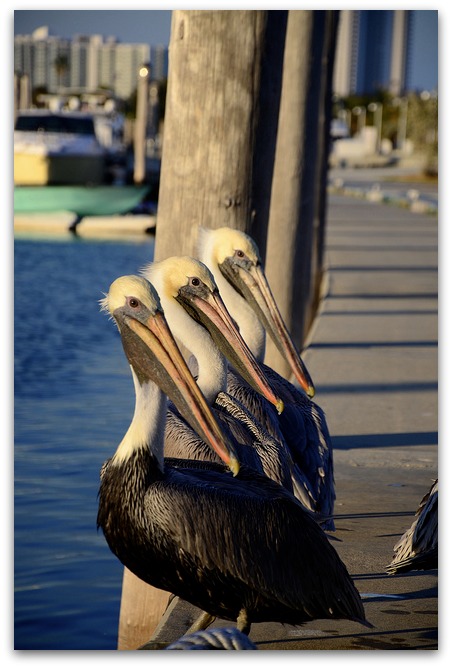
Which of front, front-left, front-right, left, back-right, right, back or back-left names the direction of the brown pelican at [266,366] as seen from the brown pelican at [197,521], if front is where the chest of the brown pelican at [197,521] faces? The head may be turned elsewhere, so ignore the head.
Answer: right

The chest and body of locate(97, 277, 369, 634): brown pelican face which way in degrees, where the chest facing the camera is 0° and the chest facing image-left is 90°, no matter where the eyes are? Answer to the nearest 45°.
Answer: approximately 90°

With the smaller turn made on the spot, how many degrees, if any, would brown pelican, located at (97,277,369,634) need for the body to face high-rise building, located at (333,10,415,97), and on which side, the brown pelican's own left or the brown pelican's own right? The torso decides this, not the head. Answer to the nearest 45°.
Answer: approximately 90° to the brown pelican's own right
